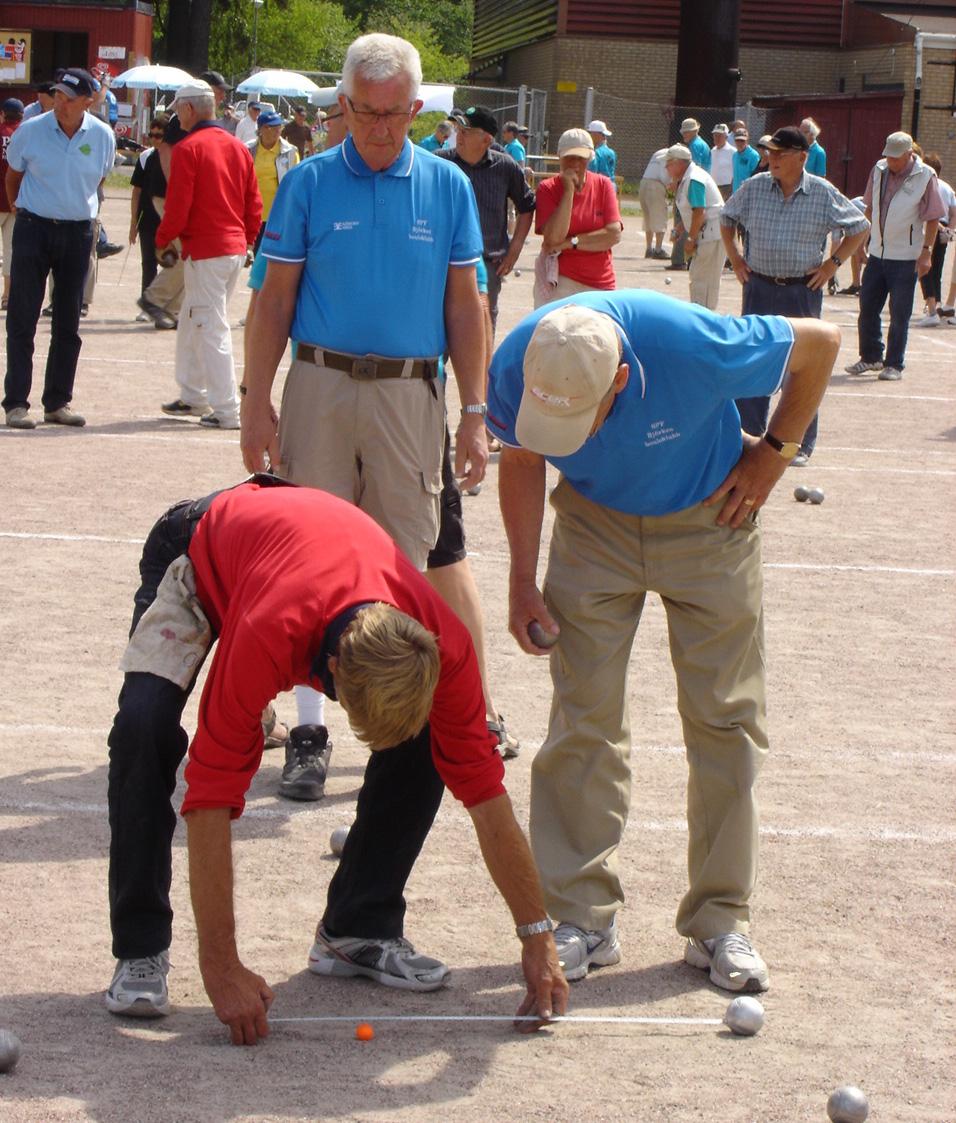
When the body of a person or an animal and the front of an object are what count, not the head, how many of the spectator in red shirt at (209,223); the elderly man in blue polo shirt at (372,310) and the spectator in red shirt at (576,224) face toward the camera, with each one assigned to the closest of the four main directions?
2

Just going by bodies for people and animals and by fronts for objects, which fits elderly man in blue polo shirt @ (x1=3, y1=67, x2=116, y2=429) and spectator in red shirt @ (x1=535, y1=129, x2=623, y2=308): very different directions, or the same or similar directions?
same or similar directions

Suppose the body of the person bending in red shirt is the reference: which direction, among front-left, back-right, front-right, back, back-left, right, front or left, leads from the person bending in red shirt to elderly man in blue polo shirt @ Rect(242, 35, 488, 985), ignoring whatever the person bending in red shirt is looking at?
back-left

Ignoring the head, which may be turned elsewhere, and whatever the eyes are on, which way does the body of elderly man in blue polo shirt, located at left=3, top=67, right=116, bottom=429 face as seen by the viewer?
toward the camera

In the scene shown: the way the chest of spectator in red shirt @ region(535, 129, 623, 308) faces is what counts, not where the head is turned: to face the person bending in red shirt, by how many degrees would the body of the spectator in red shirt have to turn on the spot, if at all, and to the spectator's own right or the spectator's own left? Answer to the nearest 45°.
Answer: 0° — they already face them

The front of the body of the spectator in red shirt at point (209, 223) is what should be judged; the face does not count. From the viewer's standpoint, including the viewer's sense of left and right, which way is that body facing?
facing away from the viewer and to the left of the viewer

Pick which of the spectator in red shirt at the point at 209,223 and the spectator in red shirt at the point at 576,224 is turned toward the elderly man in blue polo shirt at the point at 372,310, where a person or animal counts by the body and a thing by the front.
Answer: the spectator in red shirt at the point at 576,224

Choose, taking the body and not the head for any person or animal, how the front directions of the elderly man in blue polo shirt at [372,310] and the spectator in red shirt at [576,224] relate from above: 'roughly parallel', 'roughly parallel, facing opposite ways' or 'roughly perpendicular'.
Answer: roughly parallel

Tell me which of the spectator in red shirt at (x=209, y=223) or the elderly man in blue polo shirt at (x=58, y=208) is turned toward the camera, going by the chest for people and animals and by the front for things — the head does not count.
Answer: the elderly man in blue polo shirt

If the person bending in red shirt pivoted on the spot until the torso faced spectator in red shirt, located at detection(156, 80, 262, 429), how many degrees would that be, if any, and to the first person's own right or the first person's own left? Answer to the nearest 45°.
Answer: approximately 135° to the first person's own left

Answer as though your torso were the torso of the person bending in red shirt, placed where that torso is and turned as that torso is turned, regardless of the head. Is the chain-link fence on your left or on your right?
on your left

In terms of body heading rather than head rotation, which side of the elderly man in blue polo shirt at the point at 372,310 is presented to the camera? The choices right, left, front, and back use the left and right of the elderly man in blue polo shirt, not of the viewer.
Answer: front

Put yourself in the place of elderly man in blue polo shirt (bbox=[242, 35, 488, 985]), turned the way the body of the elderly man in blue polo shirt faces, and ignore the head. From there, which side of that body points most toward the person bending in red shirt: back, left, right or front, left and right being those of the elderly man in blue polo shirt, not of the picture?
front

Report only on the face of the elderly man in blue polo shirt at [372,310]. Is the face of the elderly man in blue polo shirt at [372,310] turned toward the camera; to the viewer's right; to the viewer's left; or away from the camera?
toward the camera

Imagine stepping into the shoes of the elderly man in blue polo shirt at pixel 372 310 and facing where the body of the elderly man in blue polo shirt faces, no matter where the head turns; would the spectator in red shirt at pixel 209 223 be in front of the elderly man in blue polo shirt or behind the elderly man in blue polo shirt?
behind

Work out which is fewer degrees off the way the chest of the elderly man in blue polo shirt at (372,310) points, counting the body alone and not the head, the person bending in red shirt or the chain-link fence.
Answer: the person bending in red shirt

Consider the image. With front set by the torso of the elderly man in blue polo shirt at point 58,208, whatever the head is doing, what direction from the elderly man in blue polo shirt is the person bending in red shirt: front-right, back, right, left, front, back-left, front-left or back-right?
front

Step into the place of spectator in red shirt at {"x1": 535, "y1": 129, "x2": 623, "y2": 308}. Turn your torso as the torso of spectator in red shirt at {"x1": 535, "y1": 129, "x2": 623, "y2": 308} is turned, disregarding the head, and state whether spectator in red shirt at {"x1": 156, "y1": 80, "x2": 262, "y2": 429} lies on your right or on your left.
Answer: on your right
